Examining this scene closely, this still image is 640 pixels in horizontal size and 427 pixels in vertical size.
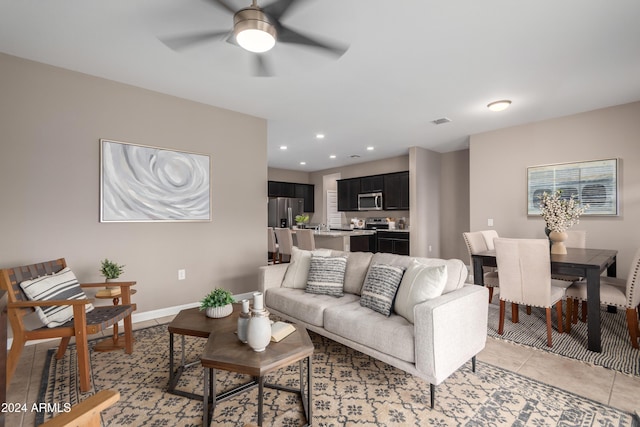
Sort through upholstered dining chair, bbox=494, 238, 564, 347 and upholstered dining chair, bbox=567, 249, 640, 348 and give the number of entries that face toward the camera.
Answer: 0

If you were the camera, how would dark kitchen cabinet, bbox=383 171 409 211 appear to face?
facing the viewer and to the left of the viewer

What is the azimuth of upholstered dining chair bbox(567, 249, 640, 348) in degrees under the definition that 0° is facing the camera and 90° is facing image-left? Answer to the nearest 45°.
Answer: approximately 135°

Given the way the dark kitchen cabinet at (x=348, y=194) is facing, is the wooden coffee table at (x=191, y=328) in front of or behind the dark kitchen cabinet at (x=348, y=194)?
in front

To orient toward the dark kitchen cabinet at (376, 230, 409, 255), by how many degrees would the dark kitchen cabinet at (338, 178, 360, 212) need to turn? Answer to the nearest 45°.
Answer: approximately 90° to its left

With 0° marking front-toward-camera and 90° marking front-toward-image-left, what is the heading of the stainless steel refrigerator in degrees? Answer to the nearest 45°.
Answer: approximately 315°

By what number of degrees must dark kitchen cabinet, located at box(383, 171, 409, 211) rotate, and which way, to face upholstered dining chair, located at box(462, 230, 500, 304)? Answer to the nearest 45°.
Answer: approximately 45° to its left

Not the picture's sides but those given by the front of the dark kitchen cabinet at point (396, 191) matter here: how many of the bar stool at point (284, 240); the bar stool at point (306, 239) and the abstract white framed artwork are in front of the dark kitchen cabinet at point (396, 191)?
3

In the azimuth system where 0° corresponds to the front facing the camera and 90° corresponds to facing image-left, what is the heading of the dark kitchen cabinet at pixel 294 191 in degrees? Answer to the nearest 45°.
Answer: approximately 315°

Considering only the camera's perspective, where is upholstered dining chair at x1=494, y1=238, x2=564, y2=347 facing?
facing away from the viewer and to the right of the viewer

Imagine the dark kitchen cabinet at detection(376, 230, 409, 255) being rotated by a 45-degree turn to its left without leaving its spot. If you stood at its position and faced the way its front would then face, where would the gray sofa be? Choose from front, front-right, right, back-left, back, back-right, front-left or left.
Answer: front
